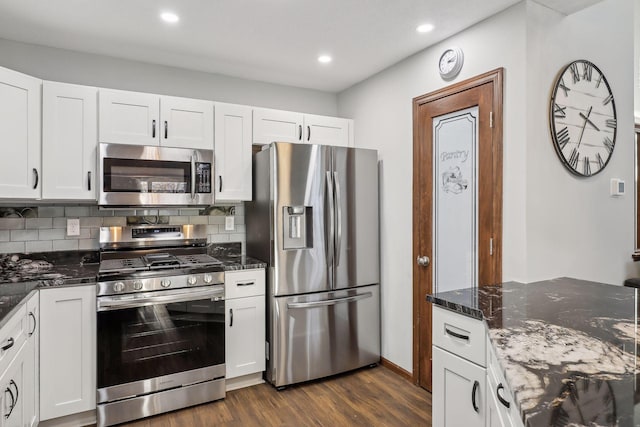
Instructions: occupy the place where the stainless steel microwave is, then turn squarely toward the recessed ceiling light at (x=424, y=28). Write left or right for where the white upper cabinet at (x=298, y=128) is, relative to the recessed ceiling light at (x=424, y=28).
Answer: left

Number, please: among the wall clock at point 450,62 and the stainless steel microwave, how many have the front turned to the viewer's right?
0

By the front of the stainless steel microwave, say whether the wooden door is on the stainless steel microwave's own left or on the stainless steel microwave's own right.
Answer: on the stainless steel microwave's own left

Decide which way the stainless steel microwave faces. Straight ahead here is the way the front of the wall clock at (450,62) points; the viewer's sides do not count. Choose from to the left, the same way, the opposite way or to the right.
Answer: to the left

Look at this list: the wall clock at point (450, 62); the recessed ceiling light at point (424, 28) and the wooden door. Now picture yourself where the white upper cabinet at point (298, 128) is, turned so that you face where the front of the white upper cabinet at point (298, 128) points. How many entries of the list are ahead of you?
3

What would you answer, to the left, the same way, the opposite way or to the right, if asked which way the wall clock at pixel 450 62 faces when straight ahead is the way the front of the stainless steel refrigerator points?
to the right

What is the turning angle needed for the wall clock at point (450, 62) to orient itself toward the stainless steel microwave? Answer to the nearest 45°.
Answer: approximately 45° to its right

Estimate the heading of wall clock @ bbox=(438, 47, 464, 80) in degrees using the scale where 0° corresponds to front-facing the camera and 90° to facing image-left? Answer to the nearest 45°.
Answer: approximately 45°

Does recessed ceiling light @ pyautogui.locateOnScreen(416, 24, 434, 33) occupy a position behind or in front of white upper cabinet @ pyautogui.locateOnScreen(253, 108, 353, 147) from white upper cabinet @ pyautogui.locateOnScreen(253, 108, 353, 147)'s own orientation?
in front
